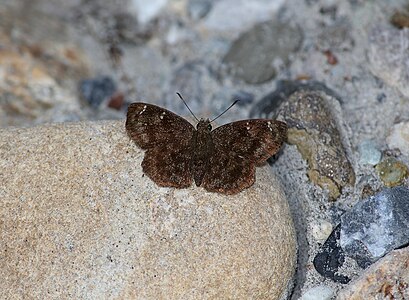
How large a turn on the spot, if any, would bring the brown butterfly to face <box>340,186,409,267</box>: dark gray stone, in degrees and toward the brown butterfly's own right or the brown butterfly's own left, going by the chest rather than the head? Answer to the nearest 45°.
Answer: approximately 135° to the brown butterfly's own right

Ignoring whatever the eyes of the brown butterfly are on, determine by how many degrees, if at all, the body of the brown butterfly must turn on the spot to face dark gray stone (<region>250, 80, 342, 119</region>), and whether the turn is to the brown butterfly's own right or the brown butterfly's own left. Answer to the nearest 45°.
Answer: approximately 45° to the brown butterfly's own right

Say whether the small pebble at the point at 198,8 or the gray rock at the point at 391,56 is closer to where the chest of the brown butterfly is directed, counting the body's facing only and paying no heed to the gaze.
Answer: the small pebble

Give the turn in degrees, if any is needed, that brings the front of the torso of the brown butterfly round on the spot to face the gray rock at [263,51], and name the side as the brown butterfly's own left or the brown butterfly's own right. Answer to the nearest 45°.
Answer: approximately 45° to the brown butterfly's own right

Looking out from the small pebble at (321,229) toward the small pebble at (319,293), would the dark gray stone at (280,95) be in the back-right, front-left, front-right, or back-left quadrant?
back-right

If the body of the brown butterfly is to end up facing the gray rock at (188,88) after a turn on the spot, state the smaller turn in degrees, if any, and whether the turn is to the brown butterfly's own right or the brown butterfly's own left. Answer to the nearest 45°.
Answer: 0° — it already faces it

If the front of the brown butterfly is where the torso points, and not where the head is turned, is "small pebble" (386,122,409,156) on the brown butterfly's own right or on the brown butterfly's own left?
on the brown butterfly's own right

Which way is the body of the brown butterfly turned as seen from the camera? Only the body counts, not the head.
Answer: away from the camera

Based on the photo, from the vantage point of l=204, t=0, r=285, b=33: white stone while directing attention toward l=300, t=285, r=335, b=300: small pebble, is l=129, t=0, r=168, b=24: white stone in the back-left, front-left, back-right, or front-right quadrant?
back-right
